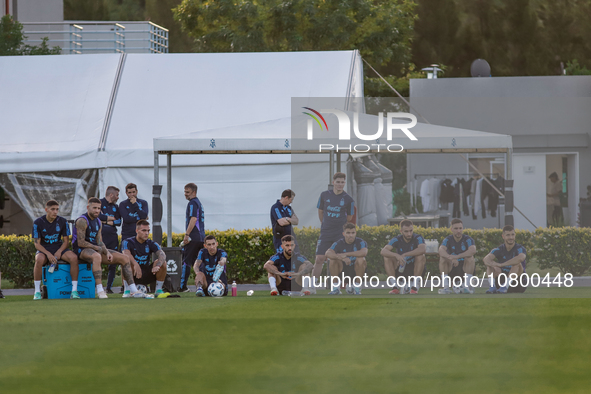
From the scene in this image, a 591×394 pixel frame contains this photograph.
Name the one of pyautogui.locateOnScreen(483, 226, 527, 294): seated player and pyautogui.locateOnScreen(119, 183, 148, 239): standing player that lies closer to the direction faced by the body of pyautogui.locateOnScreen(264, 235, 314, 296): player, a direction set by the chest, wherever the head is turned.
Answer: the seated player

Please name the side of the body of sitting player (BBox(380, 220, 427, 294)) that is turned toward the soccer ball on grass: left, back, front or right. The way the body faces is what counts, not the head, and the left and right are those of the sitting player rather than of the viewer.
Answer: right

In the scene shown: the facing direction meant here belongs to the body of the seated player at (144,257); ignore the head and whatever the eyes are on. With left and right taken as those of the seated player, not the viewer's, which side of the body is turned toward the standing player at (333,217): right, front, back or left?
left

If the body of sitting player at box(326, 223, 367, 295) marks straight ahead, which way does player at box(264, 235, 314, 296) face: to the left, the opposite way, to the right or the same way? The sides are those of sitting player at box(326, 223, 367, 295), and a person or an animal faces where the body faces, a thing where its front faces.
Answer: the same way

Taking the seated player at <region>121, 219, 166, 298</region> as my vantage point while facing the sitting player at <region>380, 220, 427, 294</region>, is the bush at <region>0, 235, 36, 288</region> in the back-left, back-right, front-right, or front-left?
back-left

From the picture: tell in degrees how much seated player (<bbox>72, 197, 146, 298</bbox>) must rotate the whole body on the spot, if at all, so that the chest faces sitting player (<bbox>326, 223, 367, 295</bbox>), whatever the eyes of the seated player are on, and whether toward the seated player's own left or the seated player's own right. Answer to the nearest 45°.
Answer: approximately 45° to the seated player's own left

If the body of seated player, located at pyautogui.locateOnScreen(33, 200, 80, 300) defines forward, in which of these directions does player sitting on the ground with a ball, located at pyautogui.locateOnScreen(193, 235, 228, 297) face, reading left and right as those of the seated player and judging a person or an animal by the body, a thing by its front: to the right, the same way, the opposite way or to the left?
the same way

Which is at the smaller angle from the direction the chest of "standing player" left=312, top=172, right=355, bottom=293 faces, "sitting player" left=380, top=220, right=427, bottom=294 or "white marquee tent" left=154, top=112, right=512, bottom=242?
the sitting player

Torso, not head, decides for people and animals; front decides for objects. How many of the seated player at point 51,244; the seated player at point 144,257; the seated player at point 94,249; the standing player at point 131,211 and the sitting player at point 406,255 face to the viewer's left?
0

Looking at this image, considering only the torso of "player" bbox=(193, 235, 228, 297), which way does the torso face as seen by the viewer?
toward the camera

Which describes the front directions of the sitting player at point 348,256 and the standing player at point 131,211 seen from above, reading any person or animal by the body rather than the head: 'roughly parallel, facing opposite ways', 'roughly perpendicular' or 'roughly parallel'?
roughly parallel

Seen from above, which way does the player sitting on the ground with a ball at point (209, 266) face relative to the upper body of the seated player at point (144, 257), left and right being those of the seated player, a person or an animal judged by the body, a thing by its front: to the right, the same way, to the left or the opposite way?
the same way

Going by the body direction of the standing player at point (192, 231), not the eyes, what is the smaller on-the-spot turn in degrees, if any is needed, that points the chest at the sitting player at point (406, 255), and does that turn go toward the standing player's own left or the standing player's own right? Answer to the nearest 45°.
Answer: approximately 135° to the standing player's own left

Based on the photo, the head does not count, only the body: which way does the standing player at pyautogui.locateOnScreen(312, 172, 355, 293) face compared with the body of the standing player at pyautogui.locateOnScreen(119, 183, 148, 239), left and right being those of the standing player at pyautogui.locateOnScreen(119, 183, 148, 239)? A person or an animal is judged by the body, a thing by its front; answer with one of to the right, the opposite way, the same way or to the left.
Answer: the same way

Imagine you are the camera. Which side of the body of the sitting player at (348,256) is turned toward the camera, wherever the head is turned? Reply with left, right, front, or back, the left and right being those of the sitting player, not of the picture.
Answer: front

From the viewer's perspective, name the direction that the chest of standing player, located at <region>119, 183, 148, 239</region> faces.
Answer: toward the camera

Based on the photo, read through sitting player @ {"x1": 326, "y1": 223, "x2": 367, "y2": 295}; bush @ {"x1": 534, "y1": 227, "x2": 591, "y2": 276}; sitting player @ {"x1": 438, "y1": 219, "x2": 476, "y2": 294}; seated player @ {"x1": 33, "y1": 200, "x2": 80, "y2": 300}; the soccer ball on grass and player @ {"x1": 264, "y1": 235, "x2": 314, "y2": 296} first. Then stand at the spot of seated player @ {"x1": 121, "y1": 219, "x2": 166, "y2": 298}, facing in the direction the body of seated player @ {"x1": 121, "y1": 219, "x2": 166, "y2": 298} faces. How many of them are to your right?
1

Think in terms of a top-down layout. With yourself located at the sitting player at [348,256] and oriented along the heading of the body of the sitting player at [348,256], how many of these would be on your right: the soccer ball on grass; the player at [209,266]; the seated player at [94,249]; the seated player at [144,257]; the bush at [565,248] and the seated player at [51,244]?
5

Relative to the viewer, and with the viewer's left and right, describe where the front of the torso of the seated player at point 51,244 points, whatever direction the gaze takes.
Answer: facing the viewer
